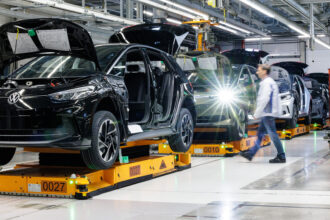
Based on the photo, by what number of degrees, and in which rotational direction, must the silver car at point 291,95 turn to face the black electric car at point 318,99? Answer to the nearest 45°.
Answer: approximately 135° to its right

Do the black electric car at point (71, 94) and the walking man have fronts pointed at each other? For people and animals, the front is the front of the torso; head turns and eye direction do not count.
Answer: no

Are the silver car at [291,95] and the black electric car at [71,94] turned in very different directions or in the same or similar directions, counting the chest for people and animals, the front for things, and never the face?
same or similar directions

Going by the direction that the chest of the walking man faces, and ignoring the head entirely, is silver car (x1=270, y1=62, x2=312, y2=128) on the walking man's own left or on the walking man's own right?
on the walking man's own right

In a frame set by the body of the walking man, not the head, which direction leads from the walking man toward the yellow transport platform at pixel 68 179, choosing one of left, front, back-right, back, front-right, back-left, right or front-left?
front-left

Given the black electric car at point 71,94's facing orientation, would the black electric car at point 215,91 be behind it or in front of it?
behind

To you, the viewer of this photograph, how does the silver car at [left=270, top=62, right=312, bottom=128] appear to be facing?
facing the viewer and to the left of the viewer

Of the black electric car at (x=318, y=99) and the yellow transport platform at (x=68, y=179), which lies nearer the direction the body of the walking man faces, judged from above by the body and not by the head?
the yellow transport platform

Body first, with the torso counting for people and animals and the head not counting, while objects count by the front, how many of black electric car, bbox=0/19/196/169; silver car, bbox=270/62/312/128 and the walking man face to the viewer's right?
0

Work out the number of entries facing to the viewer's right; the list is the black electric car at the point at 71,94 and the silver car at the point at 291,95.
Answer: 0

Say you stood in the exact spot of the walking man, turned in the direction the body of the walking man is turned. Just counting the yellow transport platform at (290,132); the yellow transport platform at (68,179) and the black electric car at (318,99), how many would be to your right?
2

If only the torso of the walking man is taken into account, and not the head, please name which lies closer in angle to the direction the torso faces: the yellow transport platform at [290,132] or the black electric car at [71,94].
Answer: the black electric car

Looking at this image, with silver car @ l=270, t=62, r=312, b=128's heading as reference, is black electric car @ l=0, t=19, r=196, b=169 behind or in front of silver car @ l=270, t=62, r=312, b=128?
in front

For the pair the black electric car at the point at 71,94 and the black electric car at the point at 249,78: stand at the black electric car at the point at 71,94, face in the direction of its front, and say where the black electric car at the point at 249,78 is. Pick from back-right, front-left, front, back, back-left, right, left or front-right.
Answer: back

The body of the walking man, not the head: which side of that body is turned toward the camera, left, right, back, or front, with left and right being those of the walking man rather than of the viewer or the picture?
left

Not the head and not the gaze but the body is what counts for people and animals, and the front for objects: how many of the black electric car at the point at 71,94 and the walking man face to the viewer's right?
0

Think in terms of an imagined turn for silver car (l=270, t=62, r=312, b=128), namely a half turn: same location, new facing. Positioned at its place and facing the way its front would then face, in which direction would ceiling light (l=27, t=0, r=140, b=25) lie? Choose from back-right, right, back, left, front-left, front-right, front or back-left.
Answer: back

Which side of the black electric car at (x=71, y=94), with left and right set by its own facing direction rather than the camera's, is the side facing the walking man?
back

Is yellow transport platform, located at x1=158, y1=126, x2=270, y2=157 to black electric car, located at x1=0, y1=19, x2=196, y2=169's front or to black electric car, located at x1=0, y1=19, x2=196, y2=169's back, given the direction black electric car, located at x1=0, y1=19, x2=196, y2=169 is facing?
to the back

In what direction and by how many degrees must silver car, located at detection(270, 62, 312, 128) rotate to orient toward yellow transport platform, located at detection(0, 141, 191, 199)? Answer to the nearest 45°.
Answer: approximately 45° to its left

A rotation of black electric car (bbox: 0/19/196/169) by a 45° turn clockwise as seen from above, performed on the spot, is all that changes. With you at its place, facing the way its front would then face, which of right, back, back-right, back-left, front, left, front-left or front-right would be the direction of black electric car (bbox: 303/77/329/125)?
back-right
